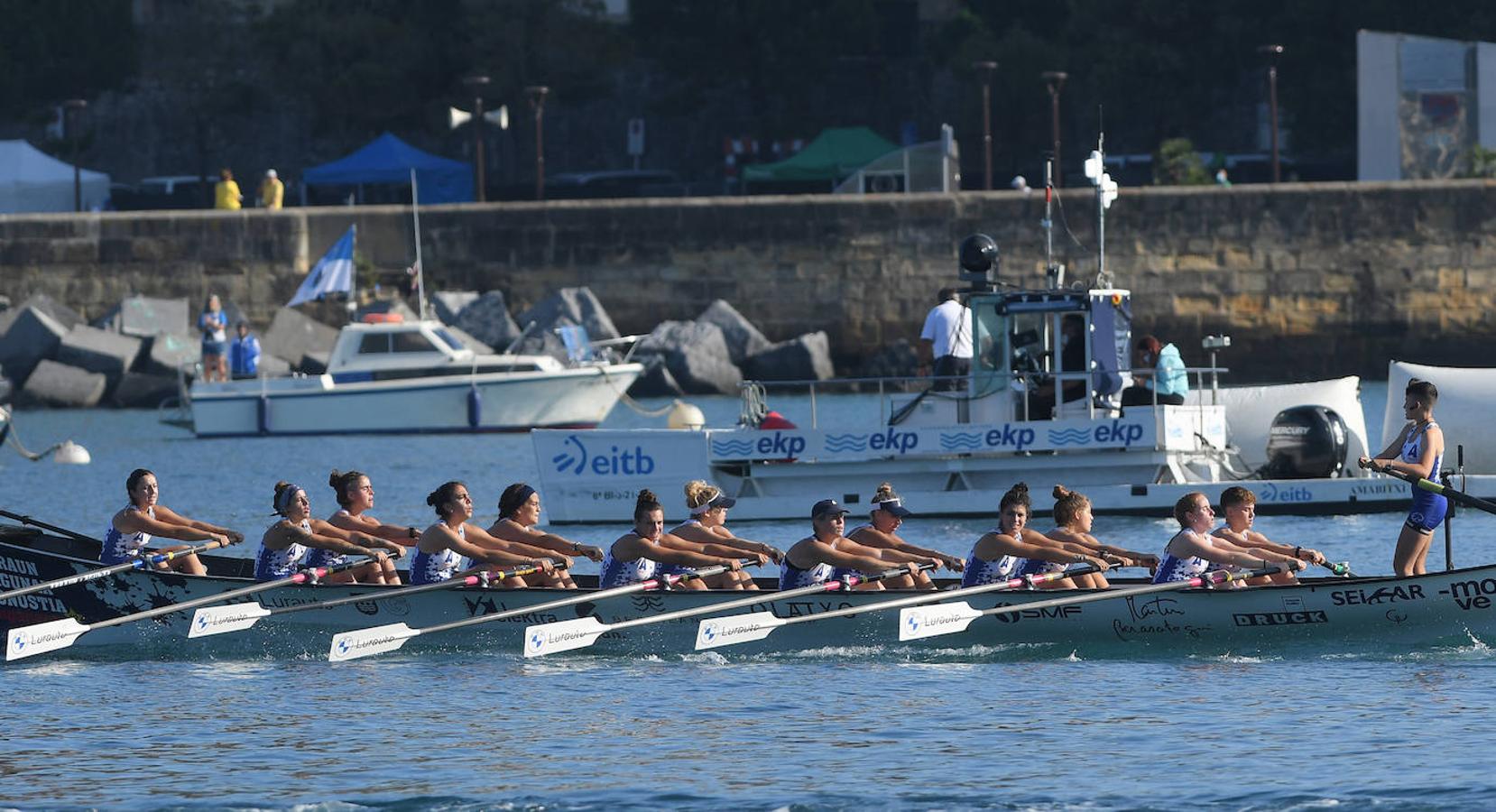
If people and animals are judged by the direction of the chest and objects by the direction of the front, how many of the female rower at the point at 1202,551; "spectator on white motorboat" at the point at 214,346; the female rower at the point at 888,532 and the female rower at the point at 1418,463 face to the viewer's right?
2

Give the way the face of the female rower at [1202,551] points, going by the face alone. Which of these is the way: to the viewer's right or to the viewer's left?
to the viewer's right

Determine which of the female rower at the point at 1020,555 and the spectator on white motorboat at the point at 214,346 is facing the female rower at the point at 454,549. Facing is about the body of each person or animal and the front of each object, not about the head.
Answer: the spectator on white motorboat

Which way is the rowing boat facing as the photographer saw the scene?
facing to the left of the viewer

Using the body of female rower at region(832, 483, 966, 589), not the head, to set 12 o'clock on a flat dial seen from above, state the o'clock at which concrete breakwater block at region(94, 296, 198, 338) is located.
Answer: The concrete breakwater block is roughly at 8 o'clock from the female rower.

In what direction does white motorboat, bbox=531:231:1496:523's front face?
to the viewer's left

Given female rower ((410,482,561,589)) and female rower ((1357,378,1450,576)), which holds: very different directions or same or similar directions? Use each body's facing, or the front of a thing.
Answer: very different directions

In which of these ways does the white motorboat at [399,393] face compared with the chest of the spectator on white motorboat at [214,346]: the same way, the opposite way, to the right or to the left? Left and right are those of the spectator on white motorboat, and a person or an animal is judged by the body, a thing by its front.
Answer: to the left

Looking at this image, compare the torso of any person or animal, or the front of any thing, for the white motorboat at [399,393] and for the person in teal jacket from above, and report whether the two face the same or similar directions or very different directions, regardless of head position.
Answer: very different directions

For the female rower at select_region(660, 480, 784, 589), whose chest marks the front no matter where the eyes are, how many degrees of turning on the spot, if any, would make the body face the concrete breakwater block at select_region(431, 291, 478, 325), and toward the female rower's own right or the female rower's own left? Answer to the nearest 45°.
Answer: approximately 90° to the female rower's own left

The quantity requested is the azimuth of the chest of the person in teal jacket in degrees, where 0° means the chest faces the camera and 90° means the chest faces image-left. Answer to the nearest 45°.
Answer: approximately 90°

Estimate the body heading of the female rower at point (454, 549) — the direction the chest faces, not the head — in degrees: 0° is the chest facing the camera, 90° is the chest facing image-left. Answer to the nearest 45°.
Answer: approximately 270°

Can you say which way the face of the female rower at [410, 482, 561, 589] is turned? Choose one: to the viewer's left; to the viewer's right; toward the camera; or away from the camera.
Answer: to the viewer's right

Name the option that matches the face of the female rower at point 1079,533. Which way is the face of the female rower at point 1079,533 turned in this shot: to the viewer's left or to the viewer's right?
to the viewer's right

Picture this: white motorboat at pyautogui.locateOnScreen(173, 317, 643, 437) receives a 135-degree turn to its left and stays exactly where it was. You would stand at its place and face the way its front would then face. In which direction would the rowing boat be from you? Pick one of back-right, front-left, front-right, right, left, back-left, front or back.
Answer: back-left

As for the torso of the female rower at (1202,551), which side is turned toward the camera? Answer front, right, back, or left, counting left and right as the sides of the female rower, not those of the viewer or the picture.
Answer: right

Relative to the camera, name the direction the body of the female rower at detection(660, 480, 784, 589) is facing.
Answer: to the viewer's right

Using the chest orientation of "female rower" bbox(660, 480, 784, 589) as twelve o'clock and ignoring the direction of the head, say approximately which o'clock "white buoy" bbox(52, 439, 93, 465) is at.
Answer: The white buoy is roughly at 8 o'clock from the female rower.
